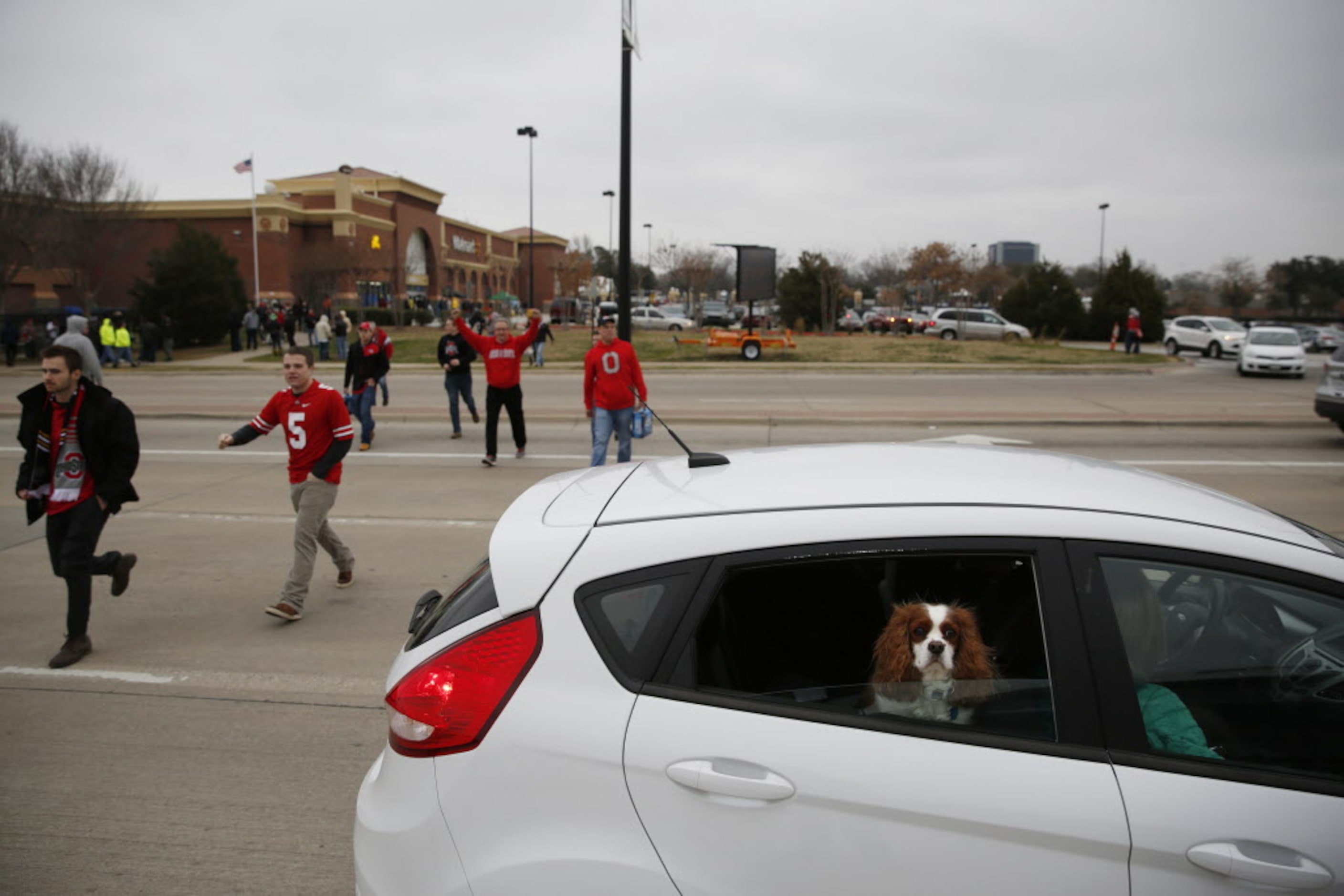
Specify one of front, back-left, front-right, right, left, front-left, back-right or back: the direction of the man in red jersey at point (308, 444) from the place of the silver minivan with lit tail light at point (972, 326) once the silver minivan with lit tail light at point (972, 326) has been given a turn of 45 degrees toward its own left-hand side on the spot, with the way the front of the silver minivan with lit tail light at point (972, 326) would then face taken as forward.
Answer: back-right

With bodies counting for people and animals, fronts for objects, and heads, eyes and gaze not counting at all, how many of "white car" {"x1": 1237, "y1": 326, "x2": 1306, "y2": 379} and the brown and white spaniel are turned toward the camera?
2

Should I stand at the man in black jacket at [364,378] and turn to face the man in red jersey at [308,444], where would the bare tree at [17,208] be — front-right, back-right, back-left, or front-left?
back-right

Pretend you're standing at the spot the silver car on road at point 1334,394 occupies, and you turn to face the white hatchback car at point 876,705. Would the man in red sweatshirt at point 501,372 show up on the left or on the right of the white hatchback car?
right

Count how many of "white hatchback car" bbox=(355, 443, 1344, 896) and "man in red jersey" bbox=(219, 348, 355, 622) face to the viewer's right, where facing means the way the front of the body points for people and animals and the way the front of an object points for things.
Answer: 1

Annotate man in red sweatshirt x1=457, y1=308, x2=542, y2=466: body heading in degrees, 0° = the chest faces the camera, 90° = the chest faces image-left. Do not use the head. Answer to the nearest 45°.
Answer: approximately 0°

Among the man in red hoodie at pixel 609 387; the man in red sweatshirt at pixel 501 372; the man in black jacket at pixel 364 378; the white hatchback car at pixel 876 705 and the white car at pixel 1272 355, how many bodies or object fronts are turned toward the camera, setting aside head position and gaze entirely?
4

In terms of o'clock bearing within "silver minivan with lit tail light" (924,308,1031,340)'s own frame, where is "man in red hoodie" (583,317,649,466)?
The man in red hoodie is roughly at 3 o'clock from the silver minivan with lit tail light.

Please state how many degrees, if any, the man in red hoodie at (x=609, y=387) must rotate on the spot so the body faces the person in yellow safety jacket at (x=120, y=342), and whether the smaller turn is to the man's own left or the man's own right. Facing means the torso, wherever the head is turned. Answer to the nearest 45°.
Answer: approximately 135° to the man's own right

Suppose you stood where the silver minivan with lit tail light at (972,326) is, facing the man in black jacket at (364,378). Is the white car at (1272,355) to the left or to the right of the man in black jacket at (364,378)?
left

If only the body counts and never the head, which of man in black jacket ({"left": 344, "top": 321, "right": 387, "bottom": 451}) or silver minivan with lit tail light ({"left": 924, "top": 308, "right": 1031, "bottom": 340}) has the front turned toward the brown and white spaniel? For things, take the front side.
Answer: the man in black jacket

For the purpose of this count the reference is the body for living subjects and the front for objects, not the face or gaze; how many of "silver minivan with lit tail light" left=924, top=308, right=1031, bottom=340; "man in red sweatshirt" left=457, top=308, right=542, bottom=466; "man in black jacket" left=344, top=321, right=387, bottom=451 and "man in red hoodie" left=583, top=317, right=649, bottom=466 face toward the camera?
3

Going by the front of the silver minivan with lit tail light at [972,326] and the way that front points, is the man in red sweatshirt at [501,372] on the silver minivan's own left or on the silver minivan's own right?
on the silver minivan's own right
